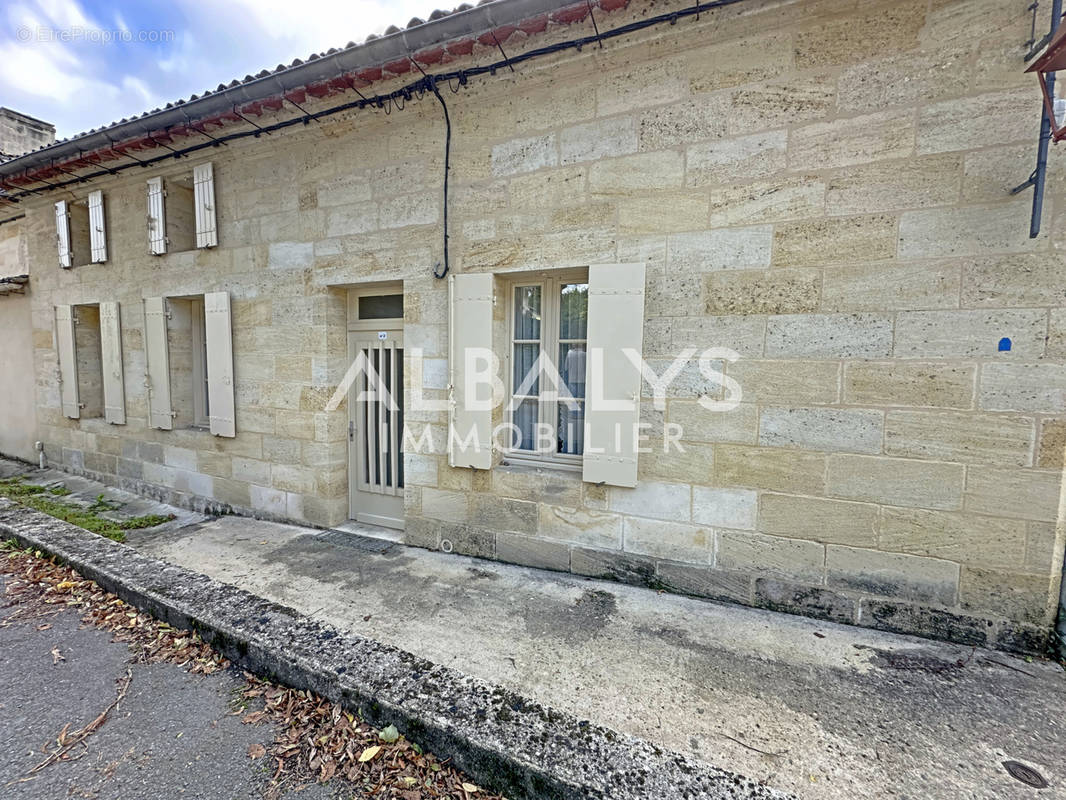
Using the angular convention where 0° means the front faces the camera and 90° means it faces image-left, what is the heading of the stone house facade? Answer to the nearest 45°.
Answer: approximately 45°

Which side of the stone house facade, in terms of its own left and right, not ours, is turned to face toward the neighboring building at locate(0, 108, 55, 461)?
right

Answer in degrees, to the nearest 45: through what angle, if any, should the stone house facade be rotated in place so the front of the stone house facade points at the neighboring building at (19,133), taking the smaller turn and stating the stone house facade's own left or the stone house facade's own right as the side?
approximately 90° to the stone house facade's own right
